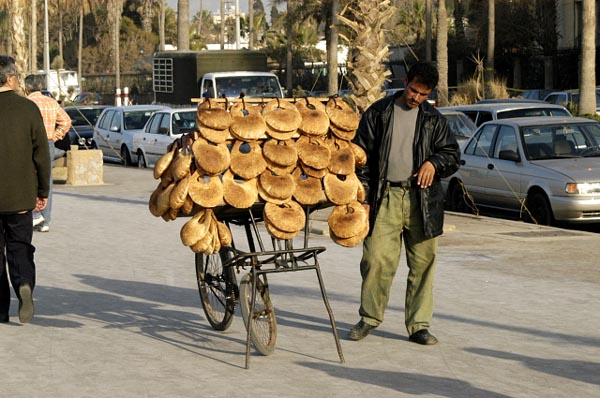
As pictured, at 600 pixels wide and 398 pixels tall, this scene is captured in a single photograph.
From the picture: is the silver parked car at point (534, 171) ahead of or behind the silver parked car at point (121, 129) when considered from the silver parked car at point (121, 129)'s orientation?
ahead

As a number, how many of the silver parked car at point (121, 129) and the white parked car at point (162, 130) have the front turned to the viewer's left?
0

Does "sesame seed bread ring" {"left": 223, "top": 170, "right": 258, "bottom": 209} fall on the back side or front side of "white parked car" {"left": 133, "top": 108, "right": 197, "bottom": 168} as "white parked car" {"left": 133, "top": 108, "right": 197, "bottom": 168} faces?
on the front side

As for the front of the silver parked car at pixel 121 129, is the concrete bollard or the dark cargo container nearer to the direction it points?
the concrete bollard

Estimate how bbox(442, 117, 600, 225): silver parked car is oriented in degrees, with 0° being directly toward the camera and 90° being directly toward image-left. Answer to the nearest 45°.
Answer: approximately 315°

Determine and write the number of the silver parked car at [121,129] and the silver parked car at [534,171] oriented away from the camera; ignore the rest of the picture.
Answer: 0

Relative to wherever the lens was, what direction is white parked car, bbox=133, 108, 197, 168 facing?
facing the viewer and to the right of the viewer
